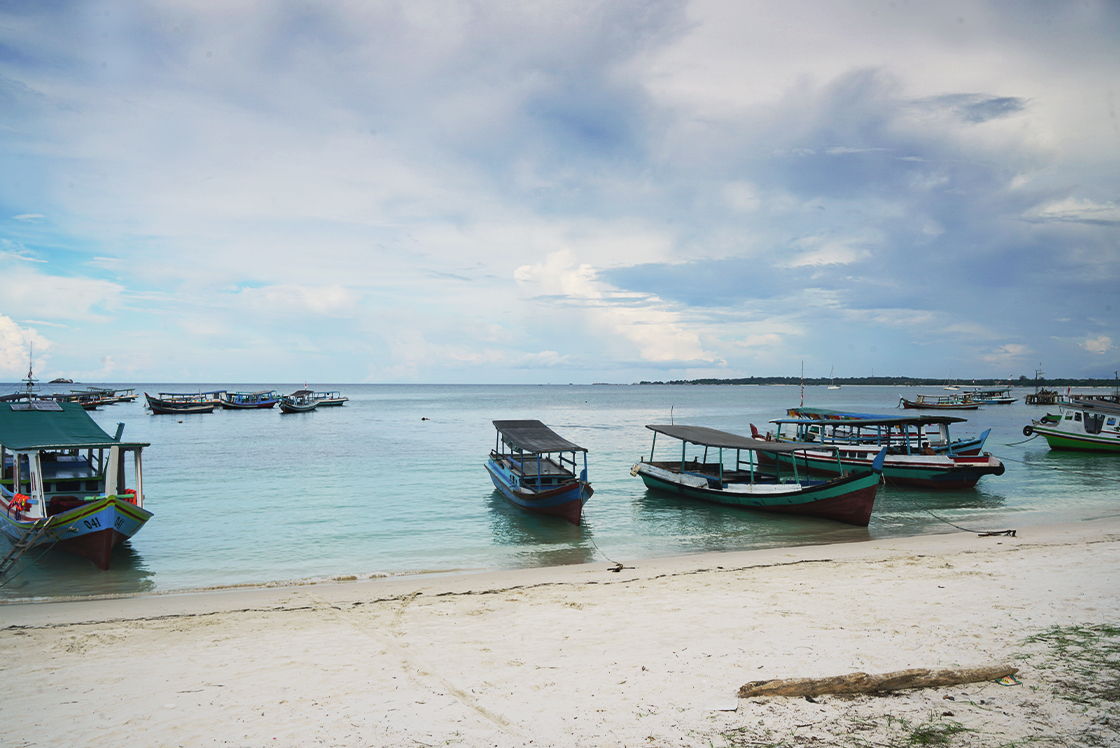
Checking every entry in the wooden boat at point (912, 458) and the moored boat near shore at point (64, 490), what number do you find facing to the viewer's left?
0

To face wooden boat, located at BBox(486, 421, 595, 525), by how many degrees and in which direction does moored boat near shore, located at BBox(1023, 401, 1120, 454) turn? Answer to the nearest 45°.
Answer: approximately 45° to its left

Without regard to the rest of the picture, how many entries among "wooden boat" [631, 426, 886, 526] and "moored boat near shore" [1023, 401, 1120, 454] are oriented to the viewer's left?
1

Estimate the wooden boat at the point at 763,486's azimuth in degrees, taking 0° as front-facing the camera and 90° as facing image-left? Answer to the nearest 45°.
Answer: approximately 315°

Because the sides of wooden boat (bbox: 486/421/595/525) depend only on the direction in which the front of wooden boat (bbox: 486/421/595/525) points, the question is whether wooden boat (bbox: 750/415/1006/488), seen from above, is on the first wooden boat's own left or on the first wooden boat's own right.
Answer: on the first wooden boat's own left

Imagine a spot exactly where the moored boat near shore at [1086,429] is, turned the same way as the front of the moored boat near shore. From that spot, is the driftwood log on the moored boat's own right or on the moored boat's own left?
on the moored boat's own left

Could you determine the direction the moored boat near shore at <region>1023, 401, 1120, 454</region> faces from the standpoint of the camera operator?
facing to the left of the viewer

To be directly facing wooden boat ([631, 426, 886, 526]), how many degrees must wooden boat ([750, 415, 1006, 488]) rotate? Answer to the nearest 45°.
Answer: approximately 90° to its right

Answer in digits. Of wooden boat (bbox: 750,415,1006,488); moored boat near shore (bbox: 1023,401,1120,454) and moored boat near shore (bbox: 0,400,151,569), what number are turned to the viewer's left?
1

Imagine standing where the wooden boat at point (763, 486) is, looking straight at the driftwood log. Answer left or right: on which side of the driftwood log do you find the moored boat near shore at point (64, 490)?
right

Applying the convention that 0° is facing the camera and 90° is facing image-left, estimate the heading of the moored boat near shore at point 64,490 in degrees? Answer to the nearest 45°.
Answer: approximately 315°
